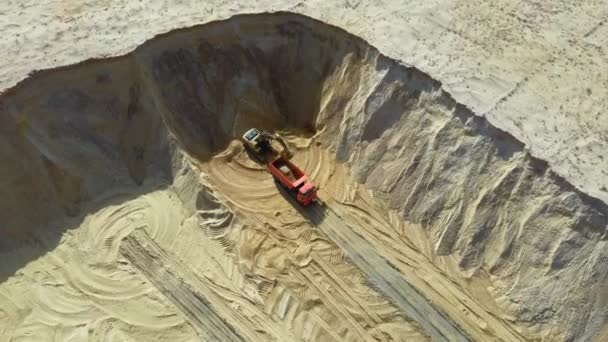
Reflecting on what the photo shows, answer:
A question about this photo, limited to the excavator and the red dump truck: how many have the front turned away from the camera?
0

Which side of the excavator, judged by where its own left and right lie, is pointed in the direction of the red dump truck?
front

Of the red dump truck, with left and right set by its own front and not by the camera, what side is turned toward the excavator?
back

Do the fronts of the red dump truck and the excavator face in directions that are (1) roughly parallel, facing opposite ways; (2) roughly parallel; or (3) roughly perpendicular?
roughly parallel

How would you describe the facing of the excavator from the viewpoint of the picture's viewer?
facing the viewer and to the right of the viewer

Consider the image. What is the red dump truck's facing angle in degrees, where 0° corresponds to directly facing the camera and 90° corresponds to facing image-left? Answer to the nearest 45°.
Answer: approximately 315°
